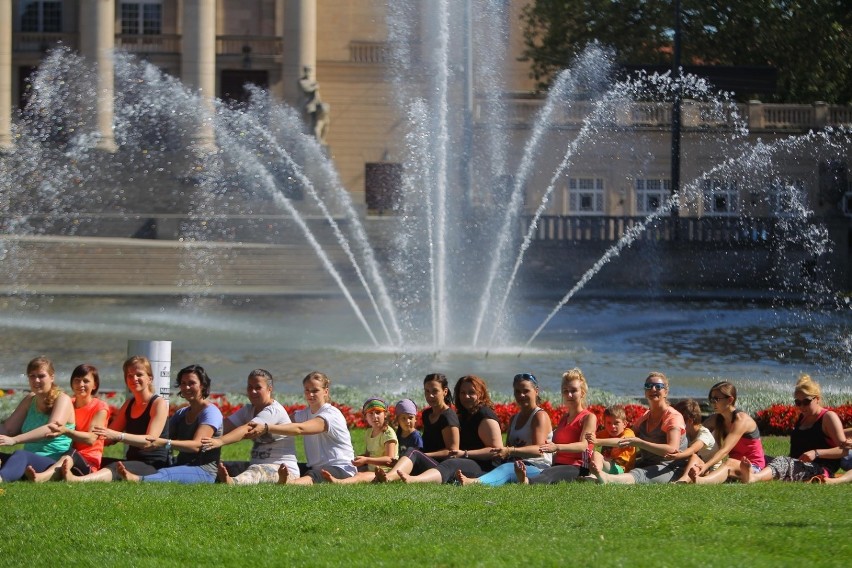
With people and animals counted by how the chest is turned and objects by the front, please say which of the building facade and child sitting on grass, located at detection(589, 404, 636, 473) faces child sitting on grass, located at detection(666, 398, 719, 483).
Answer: the building facade

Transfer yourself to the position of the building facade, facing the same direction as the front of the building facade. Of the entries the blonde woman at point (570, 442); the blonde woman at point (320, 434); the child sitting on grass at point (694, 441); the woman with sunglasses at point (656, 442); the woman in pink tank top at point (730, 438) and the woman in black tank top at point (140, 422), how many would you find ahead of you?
6

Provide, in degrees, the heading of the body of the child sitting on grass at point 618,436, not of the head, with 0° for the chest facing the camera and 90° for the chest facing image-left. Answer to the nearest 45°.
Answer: approximately 45°

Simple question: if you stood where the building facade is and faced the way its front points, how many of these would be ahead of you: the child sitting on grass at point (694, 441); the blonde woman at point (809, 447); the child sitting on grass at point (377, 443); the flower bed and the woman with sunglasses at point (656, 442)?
5

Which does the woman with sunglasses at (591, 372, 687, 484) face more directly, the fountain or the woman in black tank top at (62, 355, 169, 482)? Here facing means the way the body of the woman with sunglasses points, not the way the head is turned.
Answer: the woman in black tank top

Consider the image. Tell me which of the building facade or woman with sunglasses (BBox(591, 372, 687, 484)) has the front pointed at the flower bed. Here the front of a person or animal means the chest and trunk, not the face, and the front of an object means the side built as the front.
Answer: the building facade

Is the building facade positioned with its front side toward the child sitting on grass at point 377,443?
yes

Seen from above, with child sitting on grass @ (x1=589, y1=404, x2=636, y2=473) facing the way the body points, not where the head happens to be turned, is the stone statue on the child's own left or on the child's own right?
on the child's own right

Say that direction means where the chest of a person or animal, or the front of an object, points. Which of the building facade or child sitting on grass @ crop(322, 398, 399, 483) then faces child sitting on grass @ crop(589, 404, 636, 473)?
the building facade
